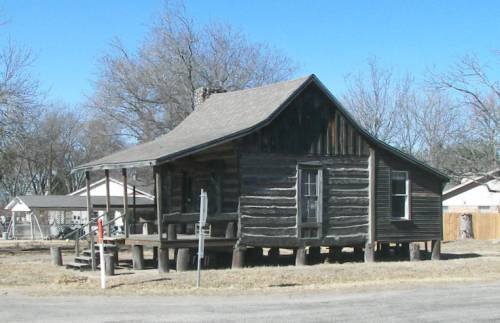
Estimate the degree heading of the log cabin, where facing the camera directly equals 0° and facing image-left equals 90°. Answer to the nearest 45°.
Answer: approximately 45°
